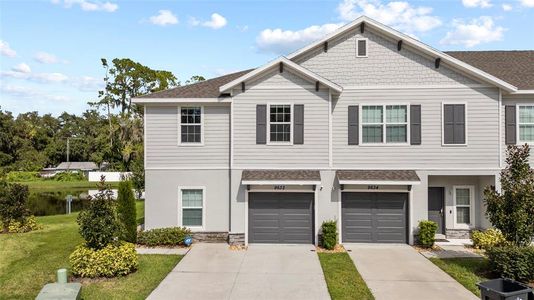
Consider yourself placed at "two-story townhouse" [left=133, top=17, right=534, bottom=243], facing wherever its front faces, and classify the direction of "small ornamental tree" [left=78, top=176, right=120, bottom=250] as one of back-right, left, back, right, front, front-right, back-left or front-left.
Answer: front-right

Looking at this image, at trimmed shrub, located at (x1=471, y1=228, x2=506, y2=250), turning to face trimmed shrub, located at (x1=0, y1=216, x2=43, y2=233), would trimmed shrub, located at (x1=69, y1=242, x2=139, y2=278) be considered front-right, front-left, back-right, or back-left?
front-left

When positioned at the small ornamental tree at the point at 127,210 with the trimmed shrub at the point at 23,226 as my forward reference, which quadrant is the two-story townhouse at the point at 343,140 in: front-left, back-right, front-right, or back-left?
back-right

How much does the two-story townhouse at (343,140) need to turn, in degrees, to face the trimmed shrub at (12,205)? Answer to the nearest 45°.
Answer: approximately 90° to its right

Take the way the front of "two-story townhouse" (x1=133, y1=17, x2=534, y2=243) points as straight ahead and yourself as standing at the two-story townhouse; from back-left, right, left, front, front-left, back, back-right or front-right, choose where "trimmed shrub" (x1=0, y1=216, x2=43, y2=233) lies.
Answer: right

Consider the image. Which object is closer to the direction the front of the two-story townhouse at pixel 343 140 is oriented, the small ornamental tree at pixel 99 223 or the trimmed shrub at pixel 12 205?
the small ornamental tree

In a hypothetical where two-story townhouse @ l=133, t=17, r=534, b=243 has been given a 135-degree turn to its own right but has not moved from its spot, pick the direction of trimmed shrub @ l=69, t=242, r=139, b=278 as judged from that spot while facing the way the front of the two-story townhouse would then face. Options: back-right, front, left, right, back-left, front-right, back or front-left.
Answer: left

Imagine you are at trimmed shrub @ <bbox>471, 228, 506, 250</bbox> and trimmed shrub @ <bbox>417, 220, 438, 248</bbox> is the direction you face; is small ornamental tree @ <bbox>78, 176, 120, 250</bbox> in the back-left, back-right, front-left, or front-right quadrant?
front-left

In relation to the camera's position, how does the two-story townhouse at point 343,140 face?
facing the viewer

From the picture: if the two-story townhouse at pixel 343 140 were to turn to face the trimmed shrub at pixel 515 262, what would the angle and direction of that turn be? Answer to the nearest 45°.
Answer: approximately 45° to its left
